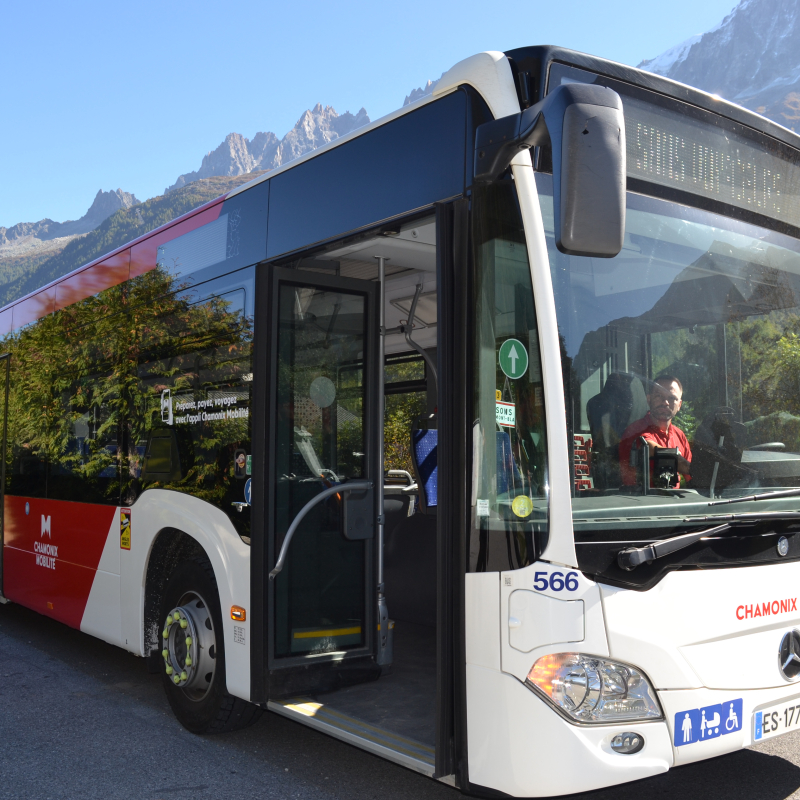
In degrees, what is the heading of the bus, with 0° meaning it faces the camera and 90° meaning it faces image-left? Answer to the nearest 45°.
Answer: approximately 315°
